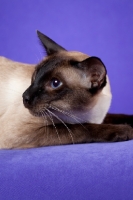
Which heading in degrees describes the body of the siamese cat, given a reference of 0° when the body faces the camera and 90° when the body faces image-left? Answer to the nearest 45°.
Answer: approximately 270°
